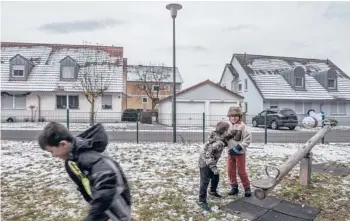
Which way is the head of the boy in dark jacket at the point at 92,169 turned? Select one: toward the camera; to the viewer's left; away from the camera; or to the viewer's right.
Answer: to the viewer's left

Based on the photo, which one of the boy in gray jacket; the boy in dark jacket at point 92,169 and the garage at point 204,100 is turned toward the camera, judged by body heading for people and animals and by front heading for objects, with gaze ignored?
the garage

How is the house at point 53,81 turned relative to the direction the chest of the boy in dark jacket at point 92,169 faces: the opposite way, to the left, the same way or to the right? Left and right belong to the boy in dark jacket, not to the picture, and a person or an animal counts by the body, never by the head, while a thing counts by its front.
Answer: to the left

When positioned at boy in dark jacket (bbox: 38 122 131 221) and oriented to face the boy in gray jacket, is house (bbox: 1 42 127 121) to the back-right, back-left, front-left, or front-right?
front-left

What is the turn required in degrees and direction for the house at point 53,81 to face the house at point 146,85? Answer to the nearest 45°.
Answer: approximately 135° to its left

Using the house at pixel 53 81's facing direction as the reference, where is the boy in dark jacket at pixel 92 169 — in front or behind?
in front

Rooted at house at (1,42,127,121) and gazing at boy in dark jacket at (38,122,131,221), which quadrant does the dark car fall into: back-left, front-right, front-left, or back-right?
front-left

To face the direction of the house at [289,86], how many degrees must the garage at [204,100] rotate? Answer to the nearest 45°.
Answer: approximately 135° to its left

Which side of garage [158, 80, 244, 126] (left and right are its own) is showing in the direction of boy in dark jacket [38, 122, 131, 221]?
front

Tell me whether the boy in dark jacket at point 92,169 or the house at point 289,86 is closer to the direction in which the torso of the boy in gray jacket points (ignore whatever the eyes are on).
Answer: the house

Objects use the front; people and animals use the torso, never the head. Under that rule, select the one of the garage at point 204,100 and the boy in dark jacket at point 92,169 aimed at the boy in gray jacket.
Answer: the garage

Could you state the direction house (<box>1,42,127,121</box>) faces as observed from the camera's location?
facing the viewer

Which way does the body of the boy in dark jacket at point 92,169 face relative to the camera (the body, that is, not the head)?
to the viewer's left

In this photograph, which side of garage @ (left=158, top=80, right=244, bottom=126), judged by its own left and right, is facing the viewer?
front

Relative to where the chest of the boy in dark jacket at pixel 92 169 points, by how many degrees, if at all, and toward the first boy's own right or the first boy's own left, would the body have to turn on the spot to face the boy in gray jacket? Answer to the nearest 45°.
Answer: approximately 135° to the first boy's own right

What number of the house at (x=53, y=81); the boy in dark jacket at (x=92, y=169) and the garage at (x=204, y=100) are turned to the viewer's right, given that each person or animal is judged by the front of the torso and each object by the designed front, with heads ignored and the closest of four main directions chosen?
0
